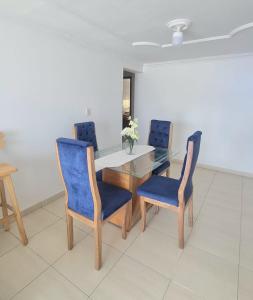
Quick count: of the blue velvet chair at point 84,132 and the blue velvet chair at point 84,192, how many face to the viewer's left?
0

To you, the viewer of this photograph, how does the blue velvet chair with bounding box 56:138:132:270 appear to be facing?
facing away from the viewer and to the right of the viewer

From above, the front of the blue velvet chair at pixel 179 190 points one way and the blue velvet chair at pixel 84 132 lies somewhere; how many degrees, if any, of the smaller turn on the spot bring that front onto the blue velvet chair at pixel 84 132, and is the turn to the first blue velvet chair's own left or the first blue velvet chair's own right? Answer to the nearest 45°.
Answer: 0° — it already faces it

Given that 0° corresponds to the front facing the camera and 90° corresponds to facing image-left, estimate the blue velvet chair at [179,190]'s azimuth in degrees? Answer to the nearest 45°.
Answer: approximately 135°

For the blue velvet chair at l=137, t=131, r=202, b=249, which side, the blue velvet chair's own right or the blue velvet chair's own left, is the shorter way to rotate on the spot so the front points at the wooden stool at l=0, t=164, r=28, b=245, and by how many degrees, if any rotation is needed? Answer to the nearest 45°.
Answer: approximately 45° to the blue velvet chair's own left

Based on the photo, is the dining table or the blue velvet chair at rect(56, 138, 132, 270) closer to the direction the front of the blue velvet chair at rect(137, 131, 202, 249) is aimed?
the dining table

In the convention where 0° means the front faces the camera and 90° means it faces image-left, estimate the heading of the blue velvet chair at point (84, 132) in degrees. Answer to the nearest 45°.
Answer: approximately 315°

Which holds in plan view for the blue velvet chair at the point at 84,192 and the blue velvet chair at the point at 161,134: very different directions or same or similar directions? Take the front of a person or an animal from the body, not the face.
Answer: very different directions

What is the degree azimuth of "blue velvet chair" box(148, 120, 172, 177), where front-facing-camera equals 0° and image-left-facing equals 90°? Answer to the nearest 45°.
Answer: approximately 45°

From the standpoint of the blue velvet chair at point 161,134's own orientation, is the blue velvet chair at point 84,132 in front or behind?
in front

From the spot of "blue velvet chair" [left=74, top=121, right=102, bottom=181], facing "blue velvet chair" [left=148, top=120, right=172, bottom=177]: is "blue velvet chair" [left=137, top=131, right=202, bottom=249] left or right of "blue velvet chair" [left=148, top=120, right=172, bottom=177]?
right

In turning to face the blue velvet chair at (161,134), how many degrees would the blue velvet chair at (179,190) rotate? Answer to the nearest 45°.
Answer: approximately 45° to its right

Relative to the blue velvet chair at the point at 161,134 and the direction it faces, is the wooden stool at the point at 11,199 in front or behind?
in front

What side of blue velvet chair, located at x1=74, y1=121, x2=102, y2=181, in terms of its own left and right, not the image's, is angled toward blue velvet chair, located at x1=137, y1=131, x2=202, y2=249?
front
